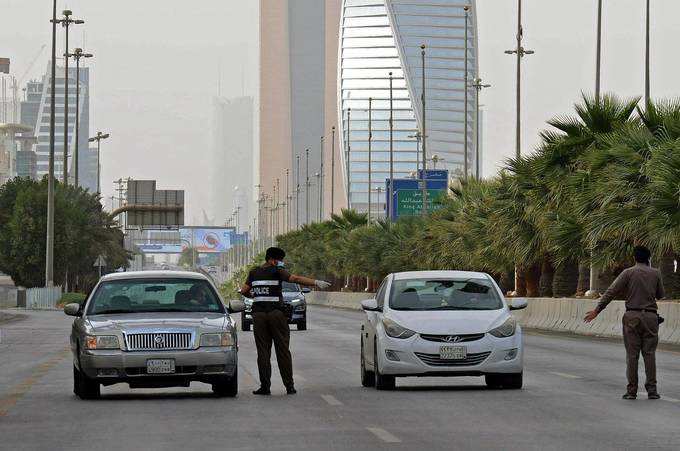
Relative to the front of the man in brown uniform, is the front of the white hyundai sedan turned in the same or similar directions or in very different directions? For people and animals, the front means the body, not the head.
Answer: very different directions

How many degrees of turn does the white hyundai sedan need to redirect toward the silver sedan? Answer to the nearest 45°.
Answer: approximately 90° to its right

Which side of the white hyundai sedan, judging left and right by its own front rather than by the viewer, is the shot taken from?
front

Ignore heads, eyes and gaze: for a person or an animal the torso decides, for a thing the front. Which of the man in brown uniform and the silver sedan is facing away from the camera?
the man in brown uniform

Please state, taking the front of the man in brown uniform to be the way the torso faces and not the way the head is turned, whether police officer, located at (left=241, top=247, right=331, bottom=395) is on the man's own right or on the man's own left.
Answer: on the man's own left

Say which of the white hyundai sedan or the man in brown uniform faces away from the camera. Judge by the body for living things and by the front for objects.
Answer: the man in brown uniform

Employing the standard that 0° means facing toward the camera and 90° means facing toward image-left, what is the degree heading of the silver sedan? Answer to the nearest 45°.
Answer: approximately 0°

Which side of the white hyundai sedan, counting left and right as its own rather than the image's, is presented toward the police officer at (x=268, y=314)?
right

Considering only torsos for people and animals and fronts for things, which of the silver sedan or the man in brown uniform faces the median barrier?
the man in brown uniform

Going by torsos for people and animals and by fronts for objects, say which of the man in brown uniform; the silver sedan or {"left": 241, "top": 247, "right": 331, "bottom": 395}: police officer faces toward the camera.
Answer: the silver sedan
